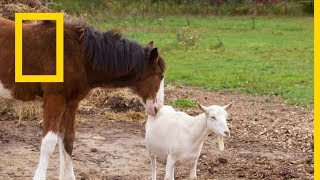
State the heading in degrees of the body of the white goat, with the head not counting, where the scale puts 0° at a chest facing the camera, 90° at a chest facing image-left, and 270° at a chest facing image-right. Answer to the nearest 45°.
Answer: approximately 315°

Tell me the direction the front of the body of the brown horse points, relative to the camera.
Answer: to the viewer's right

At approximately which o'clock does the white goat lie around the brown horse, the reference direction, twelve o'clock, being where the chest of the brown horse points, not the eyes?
The white goat is roughly at 12 o'clock from the brown horse.

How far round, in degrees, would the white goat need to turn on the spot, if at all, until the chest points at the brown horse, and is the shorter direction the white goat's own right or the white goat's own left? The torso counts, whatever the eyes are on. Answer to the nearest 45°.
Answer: approximately 135° to the white goat's own right
